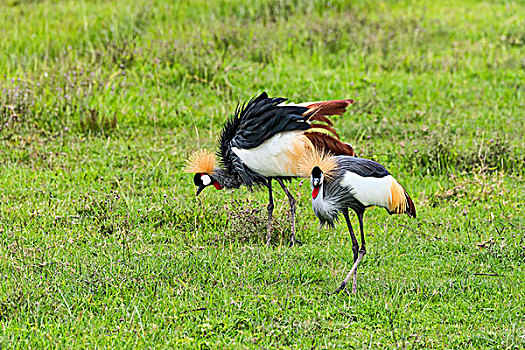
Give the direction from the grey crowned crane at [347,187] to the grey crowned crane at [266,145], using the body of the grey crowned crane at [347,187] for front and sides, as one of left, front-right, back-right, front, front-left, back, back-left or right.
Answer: right

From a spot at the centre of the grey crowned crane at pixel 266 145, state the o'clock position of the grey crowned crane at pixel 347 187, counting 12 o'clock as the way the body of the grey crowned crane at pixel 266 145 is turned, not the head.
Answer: the grey crowned crane at pixel 347 187 is roughly at 8 o'clock from the grey crowned crane at pixel 266 145.

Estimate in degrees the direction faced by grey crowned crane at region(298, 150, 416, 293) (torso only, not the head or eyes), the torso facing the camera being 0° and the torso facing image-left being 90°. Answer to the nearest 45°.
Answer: approximately 45°

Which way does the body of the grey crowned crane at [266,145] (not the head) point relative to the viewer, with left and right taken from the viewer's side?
facing to the left of the viewer

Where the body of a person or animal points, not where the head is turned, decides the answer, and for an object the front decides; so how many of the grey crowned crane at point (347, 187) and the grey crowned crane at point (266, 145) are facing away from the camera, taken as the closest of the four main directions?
0
